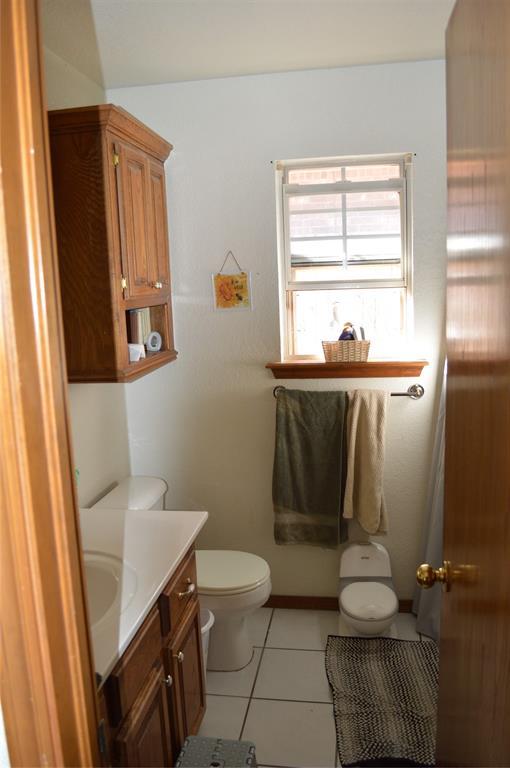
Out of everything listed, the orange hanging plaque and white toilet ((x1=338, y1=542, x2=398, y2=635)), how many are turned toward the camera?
2

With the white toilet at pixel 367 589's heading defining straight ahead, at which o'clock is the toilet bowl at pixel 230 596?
The toilet bowl is roughly at 2 o'clock from the white toilet.

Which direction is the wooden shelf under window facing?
toward the camera

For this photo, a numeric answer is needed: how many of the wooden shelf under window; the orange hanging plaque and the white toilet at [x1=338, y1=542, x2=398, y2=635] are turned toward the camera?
3

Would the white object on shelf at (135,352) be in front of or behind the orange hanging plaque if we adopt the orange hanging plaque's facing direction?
in front

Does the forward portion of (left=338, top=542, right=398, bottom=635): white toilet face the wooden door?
yes

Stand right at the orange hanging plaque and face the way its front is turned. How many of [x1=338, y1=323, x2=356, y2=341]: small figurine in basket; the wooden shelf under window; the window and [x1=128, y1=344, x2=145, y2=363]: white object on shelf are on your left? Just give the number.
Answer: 3

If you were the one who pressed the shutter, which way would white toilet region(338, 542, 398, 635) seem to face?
facing the viewer

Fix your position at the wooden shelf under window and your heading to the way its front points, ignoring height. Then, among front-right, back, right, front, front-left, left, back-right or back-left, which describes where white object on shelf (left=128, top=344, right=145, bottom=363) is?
front-right
